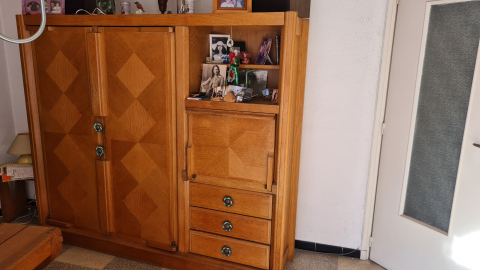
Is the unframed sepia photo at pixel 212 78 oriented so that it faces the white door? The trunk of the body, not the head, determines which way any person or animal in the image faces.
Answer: no

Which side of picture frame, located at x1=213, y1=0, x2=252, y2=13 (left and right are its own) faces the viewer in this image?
front

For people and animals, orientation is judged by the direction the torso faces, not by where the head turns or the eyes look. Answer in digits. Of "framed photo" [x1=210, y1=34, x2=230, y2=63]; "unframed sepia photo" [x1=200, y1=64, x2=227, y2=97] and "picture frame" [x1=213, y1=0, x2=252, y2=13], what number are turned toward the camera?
3

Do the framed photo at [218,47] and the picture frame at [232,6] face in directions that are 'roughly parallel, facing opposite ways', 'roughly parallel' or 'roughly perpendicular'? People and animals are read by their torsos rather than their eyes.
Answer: roughly parallel

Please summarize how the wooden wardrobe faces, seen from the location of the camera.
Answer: facing the viewer and to the left of the viewer

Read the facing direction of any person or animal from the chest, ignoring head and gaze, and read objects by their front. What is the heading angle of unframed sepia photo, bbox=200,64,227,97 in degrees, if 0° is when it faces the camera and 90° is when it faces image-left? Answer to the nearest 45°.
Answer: approximately 0°

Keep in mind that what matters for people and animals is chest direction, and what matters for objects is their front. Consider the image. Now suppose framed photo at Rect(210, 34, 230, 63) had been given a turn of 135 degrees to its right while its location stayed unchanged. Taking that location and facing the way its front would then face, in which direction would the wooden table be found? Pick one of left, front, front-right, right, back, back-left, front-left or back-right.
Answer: left

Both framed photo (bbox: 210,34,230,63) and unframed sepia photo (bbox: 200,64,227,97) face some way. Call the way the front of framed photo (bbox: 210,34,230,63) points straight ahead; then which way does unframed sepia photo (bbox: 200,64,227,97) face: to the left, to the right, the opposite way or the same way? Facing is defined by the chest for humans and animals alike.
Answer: the same way

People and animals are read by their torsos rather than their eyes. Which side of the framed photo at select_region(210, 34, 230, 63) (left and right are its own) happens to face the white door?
left

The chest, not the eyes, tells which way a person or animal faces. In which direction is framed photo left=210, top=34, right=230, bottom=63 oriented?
toward the camera
